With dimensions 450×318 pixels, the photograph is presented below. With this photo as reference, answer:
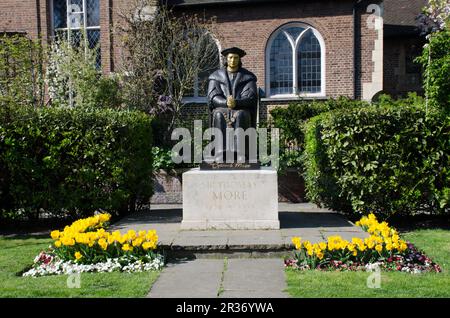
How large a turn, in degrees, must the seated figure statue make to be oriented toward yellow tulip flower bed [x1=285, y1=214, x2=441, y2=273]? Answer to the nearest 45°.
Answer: approximately 45° to its left

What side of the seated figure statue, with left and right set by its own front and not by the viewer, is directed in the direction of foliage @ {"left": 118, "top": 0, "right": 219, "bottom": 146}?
back

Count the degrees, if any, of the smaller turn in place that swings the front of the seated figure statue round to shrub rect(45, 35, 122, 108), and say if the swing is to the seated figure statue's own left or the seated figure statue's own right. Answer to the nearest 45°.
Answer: approximately 135° to the seated figure statue's own right

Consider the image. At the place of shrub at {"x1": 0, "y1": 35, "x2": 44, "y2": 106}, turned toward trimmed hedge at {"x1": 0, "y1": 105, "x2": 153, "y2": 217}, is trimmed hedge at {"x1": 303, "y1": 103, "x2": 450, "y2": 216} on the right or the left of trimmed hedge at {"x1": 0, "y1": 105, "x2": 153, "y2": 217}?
left

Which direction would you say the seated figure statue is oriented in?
toward the camera

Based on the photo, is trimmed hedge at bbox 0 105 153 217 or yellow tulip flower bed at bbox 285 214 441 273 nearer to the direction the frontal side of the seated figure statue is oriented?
the yellow tulip flower bed

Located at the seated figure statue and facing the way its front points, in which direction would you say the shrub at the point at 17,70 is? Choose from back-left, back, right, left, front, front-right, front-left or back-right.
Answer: back-right

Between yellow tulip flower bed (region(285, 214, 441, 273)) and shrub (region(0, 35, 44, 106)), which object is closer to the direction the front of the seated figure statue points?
the yellow tulip flower bed

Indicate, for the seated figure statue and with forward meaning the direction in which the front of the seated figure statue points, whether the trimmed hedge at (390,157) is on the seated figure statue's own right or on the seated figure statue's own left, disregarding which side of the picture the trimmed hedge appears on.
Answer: on the seated figure statue's own left
